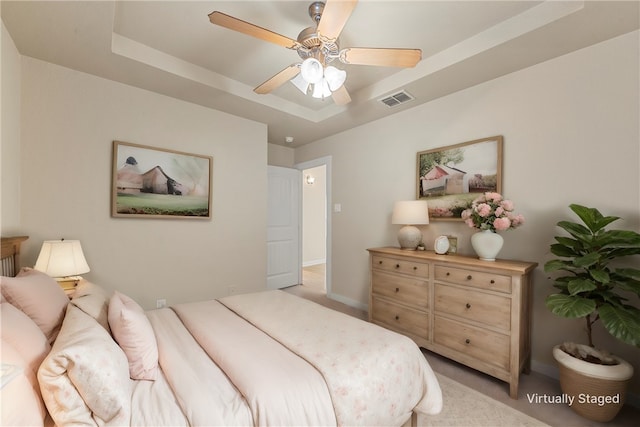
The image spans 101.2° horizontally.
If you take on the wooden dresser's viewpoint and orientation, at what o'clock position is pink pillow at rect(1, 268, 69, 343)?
The pink pillow is roughly at 12 o'clock from the wooden dresser.

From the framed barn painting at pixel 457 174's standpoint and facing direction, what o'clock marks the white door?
The white door is roughly at 2 o'clock from the framed barn painting.

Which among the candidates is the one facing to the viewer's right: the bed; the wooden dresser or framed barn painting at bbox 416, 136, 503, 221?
the bed

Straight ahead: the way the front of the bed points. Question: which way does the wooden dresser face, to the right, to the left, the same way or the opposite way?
the opposite way

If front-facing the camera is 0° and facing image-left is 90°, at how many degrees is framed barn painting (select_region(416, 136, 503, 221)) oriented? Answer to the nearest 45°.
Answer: approximately 45°

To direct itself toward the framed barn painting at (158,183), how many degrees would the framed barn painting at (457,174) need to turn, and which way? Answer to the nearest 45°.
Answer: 0° — it already faces it

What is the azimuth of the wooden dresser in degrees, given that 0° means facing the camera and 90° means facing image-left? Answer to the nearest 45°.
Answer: approximately 45°

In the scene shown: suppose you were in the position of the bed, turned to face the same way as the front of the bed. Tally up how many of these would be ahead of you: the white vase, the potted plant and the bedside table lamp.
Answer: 2

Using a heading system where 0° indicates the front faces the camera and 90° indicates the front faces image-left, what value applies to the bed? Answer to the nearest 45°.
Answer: approximately 270°

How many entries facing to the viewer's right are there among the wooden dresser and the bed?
1
